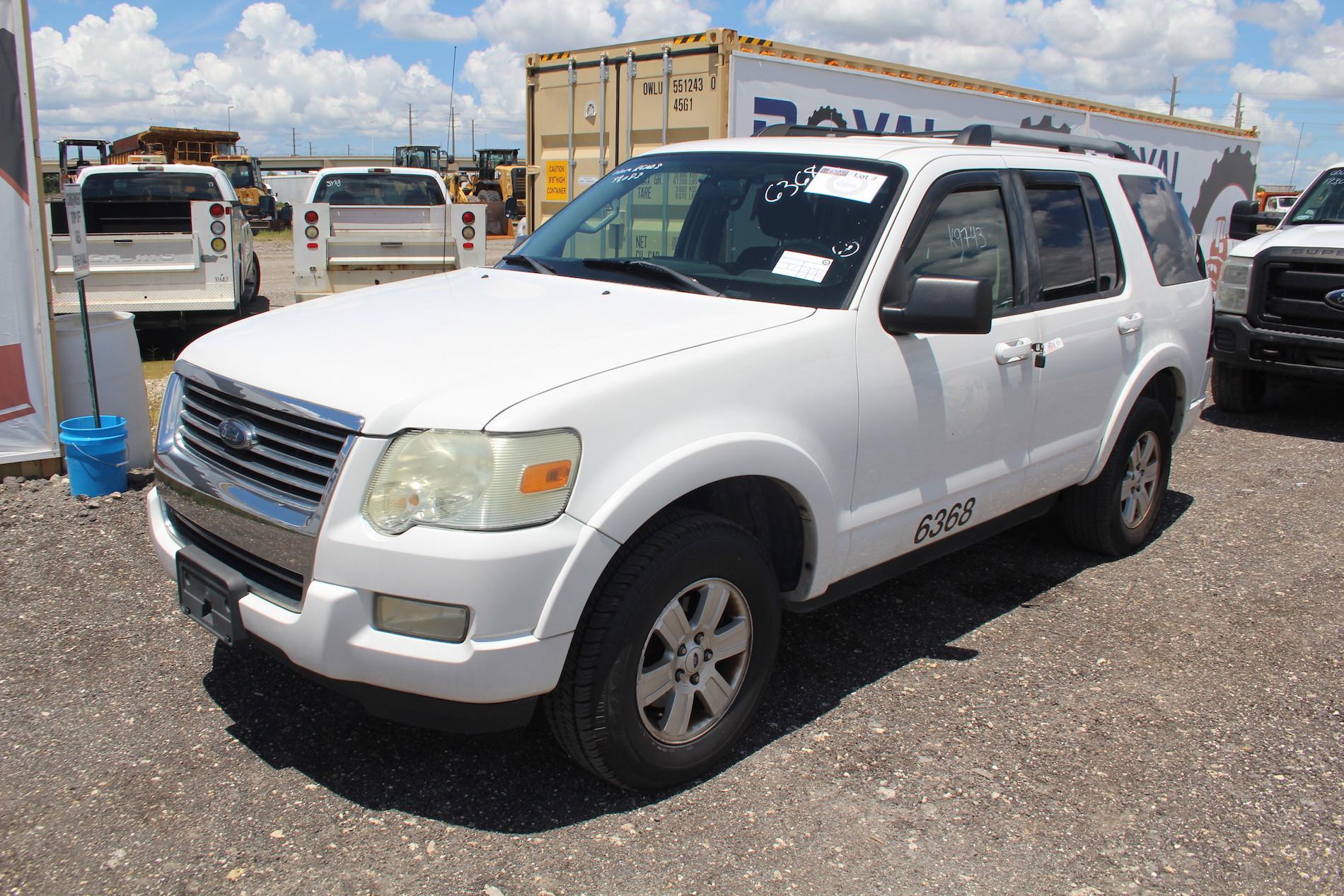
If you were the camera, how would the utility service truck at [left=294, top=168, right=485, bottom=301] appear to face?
facing away from the viewer

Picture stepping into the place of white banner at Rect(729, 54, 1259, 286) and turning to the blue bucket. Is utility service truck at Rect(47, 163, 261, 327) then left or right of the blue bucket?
right

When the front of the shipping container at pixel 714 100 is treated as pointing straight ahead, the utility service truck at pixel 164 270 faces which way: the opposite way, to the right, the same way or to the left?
to the right

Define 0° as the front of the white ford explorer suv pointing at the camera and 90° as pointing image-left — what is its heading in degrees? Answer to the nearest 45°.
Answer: approximately 45°

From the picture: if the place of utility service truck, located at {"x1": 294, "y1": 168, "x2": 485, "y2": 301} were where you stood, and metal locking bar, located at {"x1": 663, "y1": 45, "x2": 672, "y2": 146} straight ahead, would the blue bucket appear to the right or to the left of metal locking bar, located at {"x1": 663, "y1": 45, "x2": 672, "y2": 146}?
right

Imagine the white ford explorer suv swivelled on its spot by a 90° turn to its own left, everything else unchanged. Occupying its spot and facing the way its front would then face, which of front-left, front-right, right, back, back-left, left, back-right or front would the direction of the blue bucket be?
back

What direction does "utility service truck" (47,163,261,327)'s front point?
away from the camera

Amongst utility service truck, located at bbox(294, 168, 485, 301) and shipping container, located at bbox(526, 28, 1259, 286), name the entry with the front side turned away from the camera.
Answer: the utility service truck

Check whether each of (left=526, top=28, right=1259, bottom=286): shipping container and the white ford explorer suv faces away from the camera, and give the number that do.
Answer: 0

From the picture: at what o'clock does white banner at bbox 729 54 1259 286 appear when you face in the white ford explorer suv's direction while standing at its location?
The white banner is roughly at 5 o'clock from the white ford explorer suv.

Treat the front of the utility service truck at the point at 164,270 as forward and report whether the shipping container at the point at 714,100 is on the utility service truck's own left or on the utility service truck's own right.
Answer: on the utility service truck's own right

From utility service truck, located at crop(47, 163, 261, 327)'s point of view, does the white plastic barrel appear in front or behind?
behind
